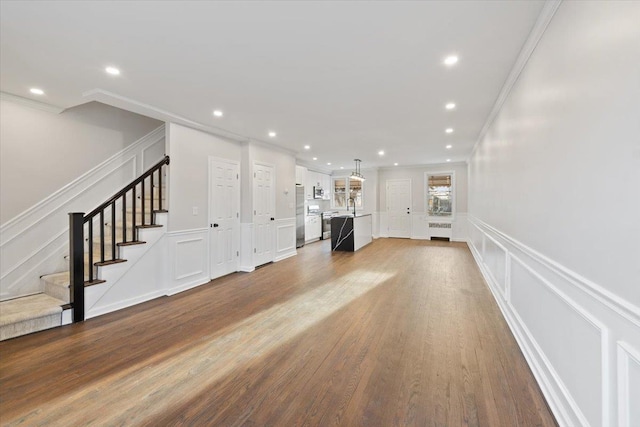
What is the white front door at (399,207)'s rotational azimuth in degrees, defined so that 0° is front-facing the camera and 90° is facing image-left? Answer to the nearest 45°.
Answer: approximately 0°

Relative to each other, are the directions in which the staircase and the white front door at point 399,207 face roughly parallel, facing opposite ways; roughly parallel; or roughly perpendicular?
roughly parallel

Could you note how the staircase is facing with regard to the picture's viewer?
facing the viewer and to the left of the viewer

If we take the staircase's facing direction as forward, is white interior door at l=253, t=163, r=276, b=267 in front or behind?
behind

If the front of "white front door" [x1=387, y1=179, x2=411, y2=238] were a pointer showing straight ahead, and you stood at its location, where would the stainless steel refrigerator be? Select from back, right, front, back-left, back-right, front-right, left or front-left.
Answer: front-right

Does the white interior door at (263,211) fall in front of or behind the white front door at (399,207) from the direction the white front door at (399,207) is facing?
in front

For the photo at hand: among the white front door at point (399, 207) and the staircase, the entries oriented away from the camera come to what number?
0

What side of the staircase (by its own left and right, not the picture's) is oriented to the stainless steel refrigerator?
back

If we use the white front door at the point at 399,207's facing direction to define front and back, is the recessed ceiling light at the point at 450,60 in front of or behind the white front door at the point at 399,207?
in front

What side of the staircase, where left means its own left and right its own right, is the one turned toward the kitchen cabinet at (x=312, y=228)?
back

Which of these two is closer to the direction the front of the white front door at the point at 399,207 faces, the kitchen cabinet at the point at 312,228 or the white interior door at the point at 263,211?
the white interior door
